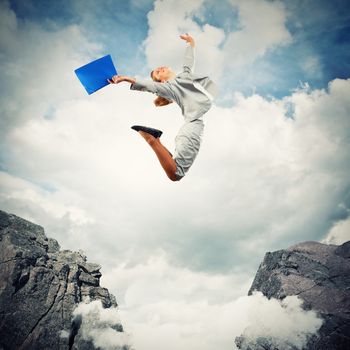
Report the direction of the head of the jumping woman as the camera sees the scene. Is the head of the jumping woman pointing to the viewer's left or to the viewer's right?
to the viewer's left

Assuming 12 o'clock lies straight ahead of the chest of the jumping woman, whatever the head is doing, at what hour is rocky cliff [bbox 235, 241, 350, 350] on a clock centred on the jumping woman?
The rocky cliff is roughly at 10 o'clock from the jumping woman.
